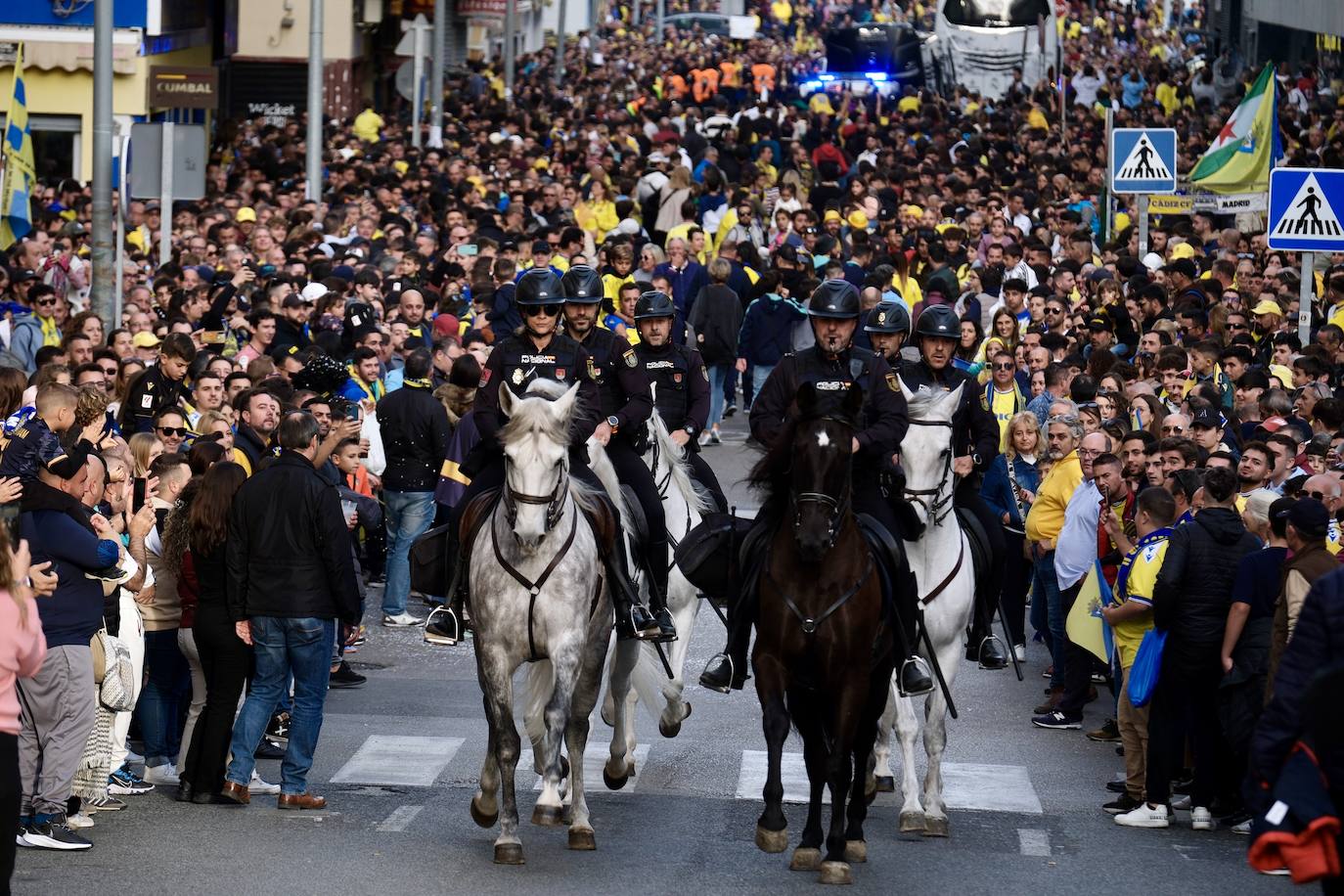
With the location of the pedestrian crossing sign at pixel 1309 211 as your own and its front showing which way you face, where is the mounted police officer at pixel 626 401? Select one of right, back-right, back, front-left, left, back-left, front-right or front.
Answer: front-right

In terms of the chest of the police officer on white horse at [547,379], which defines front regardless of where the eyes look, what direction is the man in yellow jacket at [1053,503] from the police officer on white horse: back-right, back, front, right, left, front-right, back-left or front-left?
back-left

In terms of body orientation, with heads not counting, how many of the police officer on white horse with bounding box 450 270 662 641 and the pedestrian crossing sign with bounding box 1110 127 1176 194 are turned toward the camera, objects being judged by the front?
2

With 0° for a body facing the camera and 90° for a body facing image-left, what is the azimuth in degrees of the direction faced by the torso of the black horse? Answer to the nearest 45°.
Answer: approximately 0°

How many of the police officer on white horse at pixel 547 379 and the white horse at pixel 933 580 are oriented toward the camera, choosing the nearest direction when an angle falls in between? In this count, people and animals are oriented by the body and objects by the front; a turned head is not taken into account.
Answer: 2

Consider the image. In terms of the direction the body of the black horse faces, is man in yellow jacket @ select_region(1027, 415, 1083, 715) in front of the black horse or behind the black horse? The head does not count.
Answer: behind

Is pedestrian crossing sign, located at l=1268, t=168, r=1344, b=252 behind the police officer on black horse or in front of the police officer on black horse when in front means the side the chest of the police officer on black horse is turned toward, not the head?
behind

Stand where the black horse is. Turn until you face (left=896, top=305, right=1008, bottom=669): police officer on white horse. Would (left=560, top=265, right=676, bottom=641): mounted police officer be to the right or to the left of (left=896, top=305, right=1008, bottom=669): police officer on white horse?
left

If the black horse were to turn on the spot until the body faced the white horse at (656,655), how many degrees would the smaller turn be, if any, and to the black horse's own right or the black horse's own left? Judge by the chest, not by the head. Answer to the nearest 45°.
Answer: approximately 135° to the black horse's own right

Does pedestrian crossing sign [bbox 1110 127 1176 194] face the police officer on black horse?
yes
